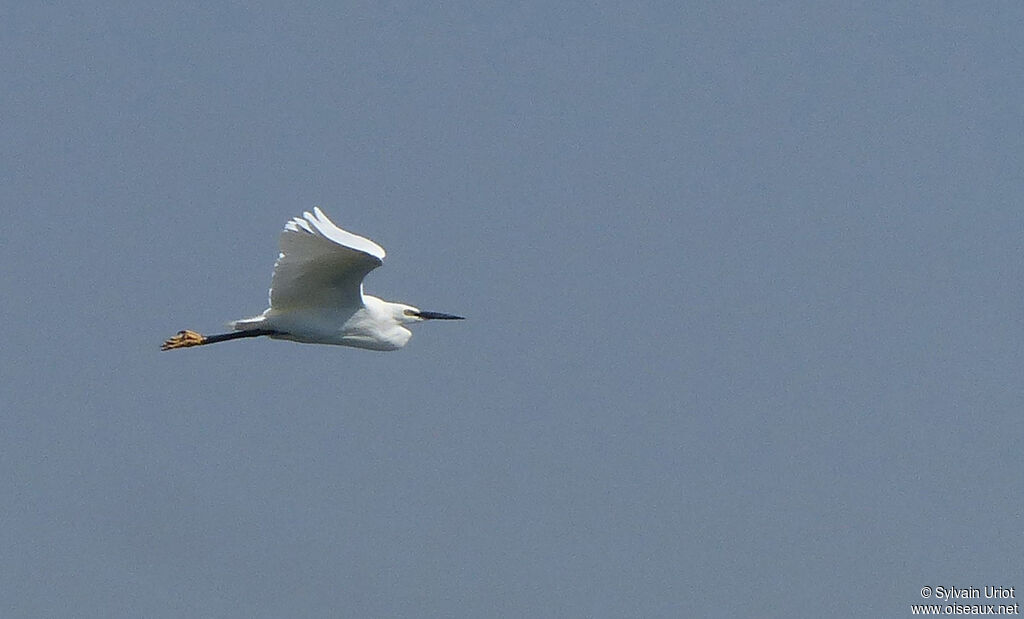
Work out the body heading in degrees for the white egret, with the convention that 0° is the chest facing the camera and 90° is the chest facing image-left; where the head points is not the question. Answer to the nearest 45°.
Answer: approximately 270°
